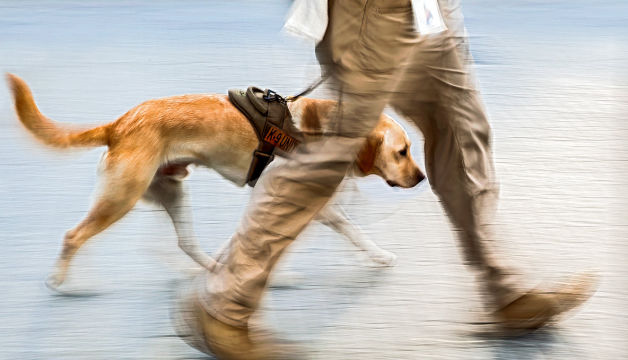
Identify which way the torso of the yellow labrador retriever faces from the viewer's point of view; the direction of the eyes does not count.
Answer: to the viewer's right
